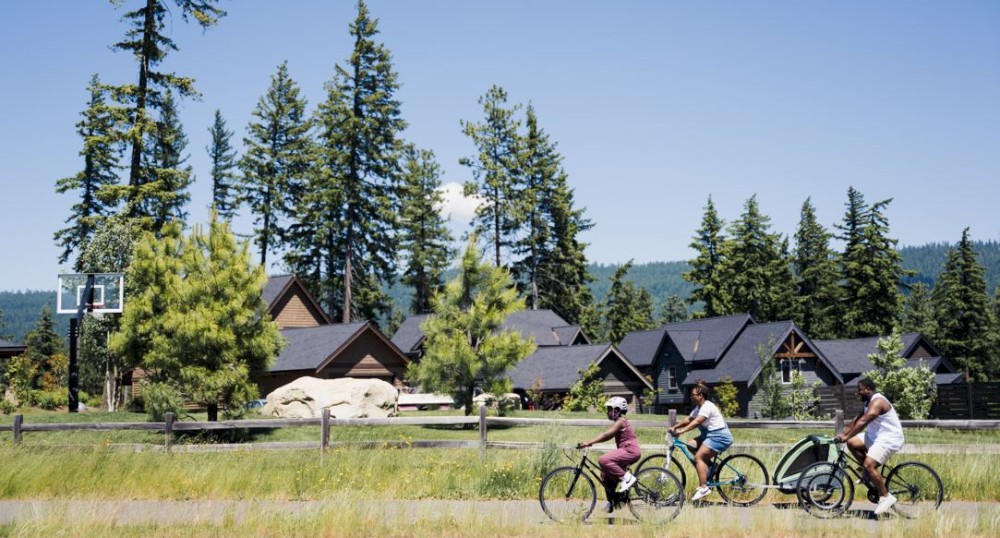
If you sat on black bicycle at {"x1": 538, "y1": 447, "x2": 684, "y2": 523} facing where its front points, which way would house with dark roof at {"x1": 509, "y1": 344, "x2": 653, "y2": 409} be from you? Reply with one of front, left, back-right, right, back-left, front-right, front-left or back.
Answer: right

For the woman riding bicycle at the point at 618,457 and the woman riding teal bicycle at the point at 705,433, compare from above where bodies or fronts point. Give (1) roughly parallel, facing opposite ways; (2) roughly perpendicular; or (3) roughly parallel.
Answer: roughly parallel

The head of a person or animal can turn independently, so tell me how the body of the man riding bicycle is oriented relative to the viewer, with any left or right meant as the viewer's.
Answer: facing to the left of the viewer

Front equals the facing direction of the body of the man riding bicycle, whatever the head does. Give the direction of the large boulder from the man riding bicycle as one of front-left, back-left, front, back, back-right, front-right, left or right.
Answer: front-right

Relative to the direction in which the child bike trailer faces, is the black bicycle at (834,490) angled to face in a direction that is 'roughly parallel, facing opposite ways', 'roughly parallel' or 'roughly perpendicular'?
roughly parallel

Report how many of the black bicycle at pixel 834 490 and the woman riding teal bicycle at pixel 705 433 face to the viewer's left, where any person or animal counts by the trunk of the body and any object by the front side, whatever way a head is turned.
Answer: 2

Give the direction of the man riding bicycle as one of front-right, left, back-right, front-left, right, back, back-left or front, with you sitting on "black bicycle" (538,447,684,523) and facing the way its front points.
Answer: back

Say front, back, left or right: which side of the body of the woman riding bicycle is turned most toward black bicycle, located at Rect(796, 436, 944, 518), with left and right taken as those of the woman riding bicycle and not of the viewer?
back

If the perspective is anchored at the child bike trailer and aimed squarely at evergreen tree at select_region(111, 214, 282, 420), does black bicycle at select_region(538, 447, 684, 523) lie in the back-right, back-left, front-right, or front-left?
front-left

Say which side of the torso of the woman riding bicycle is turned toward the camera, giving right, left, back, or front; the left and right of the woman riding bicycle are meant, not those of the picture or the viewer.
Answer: left

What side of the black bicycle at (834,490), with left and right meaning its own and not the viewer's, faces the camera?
left

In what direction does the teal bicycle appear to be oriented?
to the viewer's left

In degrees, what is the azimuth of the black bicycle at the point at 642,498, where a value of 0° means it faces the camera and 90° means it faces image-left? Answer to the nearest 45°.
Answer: approximately 90°

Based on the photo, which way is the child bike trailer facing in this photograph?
to the viewer's left
